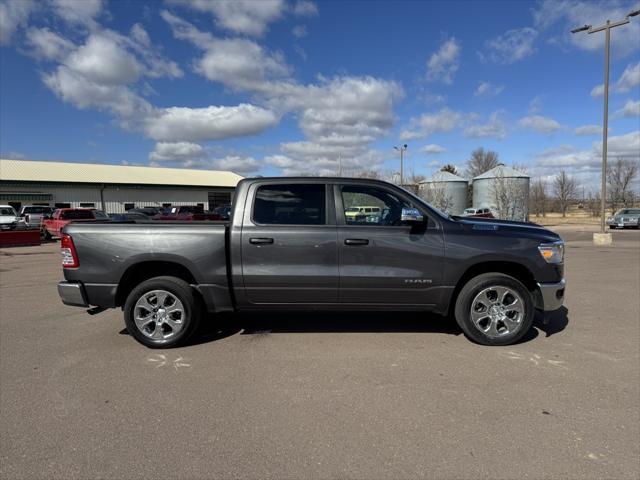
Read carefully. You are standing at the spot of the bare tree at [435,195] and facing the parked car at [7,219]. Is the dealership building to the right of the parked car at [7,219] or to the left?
right

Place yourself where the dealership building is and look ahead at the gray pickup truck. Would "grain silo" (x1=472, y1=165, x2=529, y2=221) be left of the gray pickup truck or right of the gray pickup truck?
left

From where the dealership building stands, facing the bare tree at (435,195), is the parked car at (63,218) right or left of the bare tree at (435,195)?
right

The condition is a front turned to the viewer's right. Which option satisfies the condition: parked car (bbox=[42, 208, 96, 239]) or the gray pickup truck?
the gray pickup truck

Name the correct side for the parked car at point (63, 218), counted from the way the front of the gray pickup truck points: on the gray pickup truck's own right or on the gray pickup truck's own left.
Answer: on the gray pickup truck's own left

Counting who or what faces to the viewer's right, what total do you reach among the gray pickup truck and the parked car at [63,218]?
1

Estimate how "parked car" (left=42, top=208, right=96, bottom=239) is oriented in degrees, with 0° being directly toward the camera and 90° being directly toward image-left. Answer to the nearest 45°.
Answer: approximately 45°

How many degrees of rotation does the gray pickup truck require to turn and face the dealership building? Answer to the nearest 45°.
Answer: approximately 135° to its left

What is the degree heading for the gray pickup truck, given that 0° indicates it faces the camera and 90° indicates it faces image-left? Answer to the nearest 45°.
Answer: approximately 270°

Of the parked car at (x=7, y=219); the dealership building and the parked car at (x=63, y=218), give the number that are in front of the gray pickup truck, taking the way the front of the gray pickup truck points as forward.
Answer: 0

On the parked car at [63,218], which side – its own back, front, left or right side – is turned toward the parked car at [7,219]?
front

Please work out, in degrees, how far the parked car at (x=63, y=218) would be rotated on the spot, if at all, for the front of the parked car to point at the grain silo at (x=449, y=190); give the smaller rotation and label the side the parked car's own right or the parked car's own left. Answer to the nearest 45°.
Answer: approximately 135° to the parked car's own right

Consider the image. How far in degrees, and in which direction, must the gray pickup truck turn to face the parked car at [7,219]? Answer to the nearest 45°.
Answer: approximately 135° to its left

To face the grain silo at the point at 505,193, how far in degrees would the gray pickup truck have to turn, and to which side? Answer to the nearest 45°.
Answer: approximately 45° to its left

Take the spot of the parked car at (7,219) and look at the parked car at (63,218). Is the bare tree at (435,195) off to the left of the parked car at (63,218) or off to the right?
left

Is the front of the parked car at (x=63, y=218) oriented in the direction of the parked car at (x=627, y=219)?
no

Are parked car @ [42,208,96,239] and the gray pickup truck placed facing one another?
no
